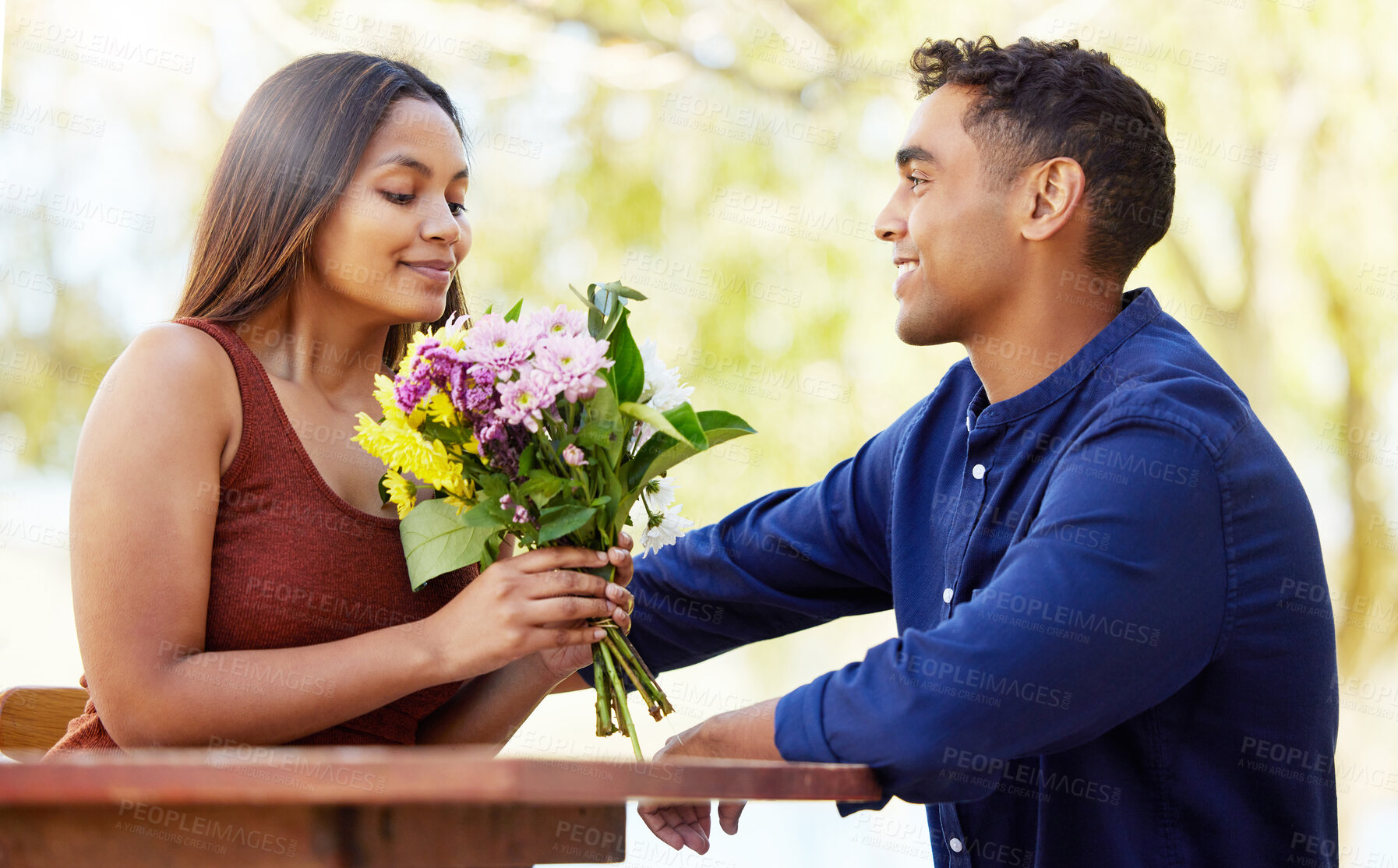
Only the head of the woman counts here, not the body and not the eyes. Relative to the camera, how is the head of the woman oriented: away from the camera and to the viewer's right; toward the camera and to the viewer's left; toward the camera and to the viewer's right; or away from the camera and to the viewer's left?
toward the camera and to the viewer's right

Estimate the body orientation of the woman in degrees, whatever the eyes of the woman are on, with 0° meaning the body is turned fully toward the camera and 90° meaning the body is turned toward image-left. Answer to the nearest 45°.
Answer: approximately 315°

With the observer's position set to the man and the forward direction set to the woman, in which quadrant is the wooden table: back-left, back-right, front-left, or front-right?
front-left

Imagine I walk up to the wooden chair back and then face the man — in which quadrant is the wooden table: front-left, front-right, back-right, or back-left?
front-right

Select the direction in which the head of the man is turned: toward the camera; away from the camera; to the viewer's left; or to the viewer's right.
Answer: to the viewer's left
